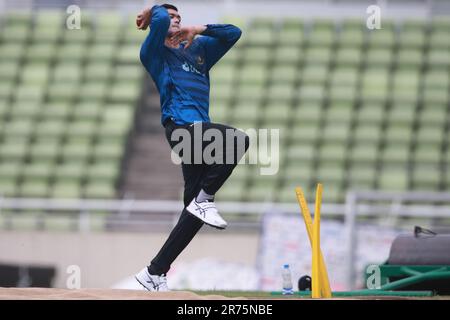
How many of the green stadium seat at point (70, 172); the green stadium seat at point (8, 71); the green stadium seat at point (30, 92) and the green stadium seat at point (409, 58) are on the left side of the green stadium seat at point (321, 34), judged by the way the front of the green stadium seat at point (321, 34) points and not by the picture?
1

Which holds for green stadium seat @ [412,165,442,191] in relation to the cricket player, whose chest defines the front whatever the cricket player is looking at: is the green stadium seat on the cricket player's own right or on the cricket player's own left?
on the cricket player's own left

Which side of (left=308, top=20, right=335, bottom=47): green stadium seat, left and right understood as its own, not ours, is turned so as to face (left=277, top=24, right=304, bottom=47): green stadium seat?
right

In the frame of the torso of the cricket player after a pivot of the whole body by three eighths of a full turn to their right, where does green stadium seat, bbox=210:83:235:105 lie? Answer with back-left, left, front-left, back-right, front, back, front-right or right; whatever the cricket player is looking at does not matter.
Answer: right

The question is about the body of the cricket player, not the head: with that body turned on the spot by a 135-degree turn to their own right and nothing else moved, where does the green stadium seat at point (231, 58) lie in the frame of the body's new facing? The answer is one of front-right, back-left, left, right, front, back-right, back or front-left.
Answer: right

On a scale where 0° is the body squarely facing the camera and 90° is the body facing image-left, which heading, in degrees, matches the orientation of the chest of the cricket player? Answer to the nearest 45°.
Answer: approximately 315°

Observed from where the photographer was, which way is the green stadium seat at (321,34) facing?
facing the viewer

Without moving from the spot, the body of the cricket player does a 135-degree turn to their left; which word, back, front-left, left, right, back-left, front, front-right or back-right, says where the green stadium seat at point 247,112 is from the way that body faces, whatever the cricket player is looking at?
front

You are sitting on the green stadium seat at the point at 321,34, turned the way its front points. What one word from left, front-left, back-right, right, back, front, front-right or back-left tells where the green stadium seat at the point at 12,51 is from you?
right

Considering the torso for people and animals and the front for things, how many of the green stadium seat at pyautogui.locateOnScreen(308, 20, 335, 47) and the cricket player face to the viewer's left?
0

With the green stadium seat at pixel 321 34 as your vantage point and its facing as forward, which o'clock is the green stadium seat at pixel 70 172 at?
the green stadium seat at pixel 70 172 is roughly at 2 o'clock from the green stadium seat at pixel 321 34.
